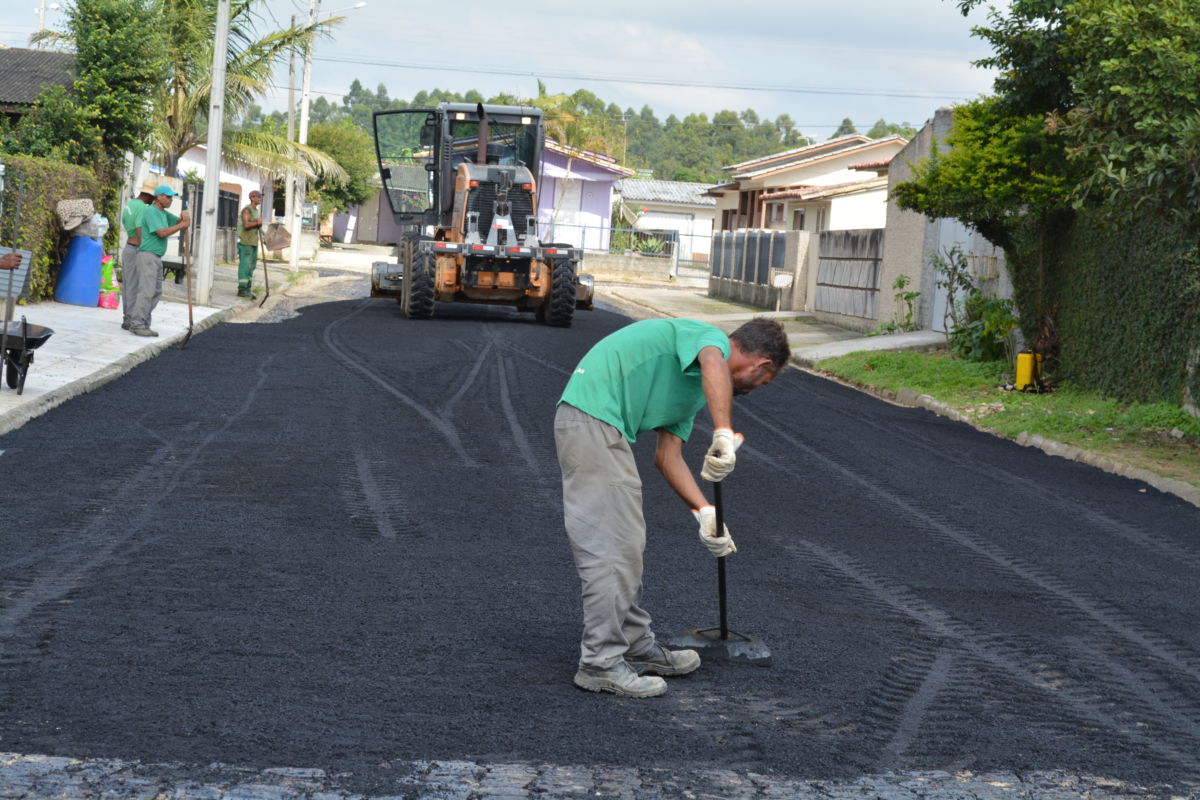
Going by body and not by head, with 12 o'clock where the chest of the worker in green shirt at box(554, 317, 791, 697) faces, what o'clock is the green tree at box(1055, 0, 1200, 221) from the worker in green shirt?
The green tree is roughly at 10 o'clock from the worker in green shirt.

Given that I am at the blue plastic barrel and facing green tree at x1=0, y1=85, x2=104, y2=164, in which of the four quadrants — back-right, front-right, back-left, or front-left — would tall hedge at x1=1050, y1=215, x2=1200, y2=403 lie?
back-right

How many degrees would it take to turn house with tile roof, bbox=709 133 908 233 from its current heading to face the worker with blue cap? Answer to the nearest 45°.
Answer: approximately 45° to its left

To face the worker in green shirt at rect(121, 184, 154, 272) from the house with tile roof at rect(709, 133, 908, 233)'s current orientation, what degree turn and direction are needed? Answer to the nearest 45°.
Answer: approximately 45° to its left

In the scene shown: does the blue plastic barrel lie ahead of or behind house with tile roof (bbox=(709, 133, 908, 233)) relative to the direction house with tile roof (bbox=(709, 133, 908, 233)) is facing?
ahead

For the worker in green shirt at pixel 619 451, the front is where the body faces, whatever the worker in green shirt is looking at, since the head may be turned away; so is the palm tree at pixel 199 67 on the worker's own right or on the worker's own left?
on the worker's own left

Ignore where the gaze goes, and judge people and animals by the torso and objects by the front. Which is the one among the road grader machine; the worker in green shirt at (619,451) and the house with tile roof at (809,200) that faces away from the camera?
the road grader machine

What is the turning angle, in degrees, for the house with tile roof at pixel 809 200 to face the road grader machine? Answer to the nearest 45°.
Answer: approximately 45° to its left

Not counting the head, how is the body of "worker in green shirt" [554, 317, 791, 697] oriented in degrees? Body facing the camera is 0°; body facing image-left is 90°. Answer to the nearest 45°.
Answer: approximately 270°

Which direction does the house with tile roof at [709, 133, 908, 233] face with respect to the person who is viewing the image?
facing the viewer and to the left of the viewer

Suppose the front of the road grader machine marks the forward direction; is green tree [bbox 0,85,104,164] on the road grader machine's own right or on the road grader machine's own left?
on the road grader machine's own left

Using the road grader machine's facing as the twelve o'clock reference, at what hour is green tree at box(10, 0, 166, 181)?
The green tree is roughly at 9 o'clock from the road grader machine.

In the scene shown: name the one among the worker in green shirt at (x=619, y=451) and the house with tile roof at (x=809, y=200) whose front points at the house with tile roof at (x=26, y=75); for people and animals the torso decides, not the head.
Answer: the house with tile roof at (x=809, y=200)

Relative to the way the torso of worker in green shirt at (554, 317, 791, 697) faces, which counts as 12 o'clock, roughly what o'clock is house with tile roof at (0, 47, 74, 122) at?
The house with tile roof is roughly at 8 o'clock from the worker in green shirt.

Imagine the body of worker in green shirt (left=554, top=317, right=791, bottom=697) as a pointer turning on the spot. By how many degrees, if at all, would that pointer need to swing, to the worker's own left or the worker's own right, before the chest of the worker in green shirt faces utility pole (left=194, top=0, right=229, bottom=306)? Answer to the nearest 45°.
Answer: approximately 135° to the worker's own left

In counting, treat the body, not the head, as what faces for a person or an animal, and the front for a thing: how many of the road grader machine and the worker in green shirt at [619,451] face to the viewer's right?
1

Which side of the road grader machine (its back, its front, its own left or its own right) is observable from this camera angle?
back

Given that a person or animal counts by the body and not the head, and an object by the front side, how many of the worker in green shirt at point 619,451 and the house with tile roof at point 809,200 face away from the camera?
0

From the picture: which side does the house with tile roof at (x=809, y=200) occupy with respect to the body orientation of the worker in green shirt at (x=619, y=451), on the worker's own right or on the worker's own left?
on the worker's own left
